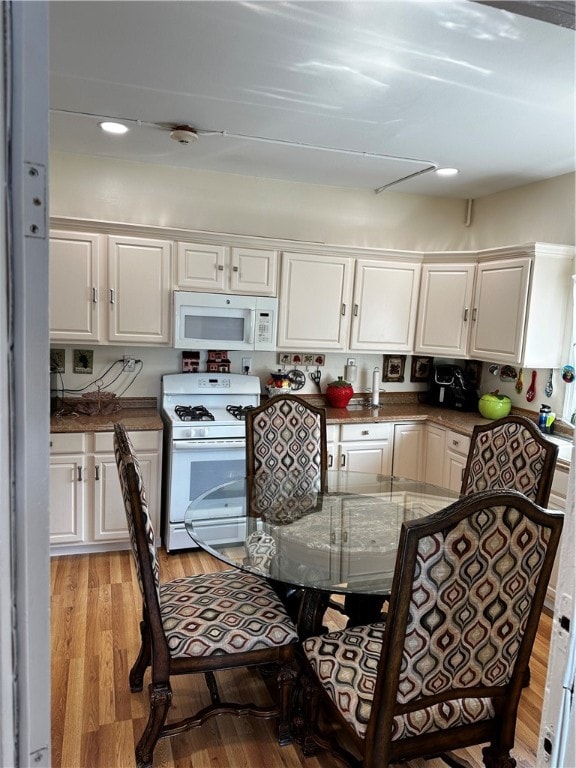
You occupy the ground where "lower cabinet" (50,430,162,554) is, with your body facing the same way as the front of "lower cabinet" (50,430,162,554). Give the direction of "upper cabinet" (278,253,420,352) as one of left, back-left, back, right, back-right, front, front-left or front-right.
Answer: left

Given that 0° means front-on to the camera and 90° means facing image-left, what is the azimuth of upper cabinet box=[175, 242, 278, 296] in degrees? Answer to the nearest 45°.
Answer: approximately 0°

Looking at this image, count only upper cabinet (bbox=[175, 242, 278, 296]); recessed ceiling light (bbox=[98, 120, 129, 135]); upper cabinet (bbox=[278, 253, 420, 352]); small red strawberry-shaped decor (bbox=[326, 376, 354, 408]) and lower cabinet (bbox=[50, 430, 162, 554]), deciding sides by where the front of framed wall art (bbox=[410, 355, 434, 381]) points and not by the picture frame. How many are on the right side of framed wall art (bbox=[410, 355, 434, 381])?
5

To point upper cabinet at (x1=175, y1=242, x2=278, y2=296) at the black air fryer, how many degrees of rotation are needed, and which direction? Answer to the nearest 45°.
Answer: approximately 90° to its left

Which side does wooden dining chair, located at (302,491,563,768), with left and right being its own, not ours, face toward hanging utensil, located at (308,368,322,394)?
front

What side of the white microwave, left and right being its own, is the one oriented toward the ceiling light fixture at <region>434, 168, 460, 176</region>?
left

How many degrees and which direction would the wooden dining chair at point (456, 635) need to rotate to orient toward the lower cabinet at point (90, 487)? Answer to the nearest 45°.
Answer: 0° — it already faces it

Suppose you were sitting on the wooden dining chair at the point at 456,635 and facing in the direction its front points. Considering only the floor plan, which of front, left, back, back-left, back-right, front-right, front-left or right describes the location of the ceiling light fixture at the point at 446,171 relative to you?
front-right
